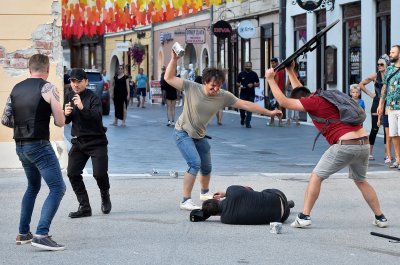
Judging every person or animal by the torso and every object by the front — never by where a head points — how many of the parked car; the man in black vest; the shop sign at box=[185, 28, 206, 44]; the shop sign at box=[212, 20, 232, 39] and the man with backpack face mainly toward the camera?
2

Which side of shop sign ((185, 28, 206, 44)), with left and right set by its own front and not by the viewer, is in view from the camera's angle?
front

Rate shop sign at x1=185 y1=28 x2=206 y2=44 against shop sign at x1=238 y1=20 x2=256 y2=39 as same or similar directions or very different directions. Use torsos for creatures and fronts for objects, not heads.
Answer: same or similar directions

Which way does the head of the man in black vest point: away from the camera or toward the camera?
away from the camera

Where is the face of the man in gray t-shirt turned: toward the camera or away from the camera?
toward the camera

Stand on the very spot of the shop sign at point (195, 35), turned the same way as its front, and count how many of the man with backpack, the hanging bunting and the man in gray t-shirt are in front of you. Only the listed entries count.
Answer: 3

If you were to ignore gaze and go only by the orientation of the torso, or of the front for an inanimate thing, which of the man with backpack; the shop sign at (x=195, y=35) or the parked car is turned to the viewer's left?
the man with backpack

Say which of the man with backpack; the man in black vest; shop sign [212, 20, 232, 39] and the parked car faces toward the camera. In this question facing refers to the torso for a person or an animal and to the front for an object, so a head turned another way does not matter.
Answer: the shop sign

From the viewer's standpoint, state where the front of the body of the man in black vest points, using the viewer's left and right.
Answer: facing away from the viewer and to the right of the viewer

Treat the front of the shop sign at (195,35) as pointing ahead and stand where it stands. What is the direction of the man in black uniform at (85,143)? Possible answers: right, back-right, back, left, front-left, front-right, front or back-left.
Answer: front

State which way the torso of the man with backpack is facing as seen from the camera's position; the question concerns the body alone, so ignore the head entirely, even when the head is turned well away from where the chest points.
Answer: to the viewer's left

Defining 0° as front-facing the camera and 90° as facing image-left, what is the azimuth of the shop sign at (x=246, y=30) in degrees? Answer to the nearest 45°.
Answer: approximately 0°
